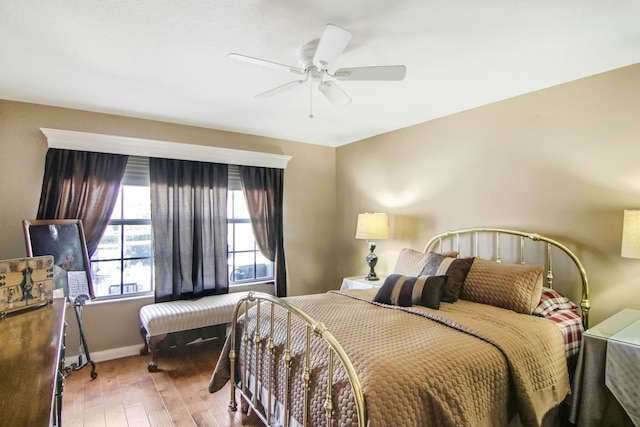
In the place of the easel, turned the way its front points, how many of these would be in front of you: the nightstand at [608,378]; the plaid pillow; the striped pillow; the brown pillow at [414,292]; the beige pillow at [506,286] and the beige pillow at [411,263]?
6

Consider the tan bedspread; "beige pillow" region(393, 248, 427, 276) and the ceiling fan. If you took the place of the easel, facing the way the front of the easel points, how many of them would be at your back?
0

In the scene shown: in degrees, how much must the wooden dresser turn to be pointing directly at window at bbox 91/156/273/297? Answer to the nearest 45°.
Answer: approximately 90° to its left

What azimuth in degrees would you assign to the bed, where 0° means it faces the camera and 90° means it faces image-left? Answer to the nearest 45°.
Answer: approximately 45°

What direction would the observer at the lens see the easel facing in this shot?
facing the viewer and to the right of the viewer

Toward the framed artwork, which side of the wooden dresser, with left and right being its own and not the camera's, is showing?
left

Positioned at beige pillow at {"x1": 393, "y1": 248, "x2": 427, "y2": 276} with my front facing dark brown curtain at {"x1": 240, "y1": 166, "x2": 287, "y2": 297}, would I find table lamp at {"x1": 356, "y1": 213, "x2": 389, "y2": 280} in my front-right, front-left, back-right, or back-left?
front-right

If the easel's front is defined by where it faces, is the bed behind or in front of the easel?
in front

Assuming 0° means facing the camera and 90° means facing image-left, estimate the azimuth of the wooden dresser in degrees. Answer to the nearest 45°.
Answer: approximately 270°

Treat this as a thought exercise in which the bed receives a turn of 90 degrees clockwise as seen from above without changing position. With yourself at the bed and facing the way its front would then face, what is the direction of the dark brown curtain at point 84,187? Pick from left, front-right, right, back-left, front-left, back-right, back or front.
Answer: front-left

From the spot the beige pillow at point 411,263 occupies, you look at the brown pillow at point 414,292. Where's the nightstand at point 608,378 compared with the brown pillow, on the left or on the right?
left

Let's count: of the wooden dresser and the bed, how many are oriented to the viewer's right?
1

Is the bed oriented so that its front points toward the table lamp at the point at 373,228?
no

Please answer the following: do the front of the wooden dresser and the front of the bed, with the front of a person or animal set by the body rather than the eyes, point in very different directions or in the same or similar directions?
very different directions

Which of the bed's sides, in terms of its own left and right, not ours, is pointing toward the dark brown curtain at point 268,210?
right

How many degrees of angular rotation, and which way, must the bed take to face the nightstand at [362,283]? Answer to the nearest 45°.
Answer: approximately 135° to its right
